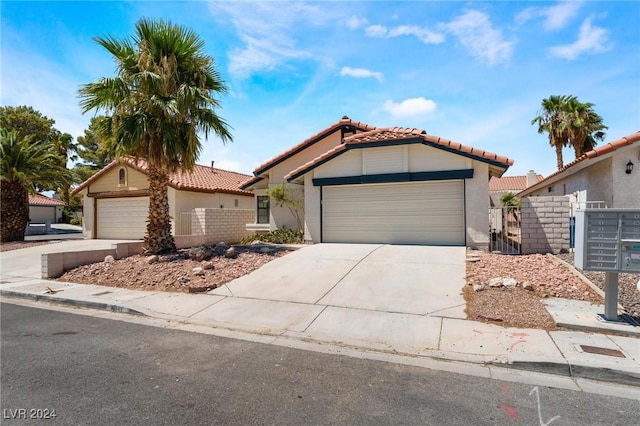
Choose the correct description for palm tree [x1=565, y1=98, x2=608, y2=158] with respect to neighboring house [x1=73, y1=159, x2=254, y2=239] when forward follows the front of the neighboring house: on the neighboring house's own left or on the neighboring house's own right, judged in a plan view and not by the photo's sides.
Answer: on the neighboring house's own left

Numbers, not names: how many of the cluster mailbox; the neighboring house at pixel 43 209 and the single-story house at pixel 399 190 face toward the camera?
3

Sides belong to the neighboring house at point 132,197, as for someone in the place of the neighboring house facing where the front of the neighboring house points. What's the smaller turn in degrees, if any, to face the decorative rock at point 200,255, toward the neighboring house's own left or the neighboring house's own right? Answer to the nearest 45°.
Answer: approximately 45° to the neighboring house's own left

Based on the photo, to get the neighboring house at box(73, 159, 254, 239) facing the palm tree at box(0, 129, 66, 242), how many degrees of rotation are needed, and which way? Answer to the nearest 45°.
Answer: approximately 45° to its right

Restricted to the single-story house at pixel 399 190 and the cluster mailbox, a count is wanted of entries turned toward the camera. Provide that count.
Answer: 2

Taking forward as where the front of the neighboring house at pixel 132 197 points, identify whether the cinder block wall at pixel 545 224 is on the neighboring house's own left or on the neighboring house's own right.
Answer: on the neighboring house's own left

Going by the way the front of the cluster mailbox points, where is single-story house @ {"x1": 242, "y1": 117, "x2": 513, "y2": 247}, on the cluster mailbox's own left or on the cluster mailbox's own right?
on the cluster mailbox's own right

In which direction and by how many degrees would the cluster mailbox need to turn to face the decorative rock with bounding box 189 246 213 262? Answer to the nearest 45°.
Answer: approximately 90° to its right

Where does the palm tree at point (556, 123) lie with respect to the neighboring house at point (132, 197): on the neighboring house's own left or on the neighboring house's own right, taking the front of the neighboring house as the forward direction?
on the neighboring house's own left
